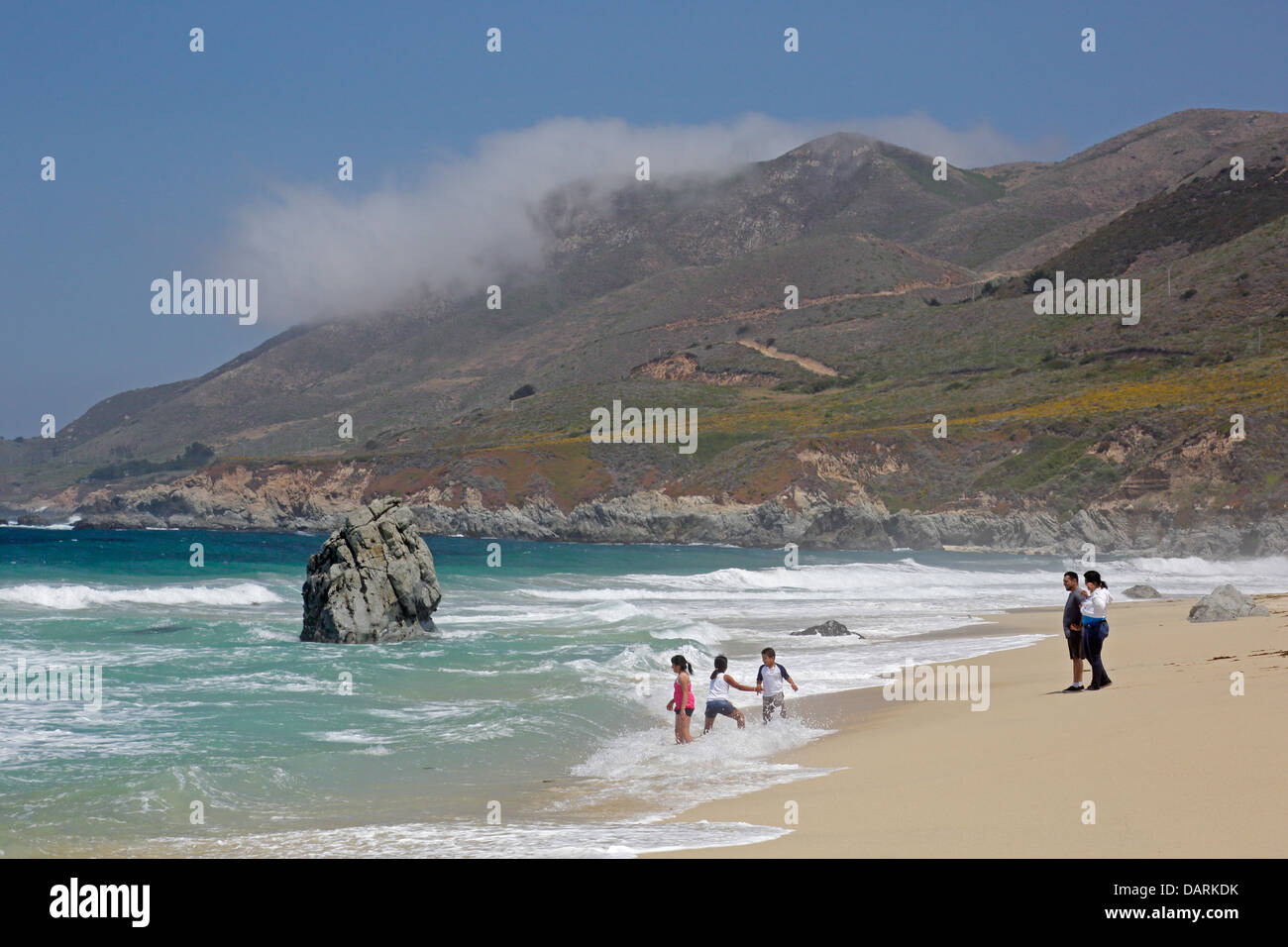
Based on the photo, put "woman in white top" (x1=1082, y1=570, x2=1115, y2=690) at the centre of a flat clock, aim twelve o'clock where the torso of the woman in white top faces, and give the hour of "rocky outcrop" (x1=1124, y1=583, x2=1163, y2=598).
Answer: The rocky outcrop is roughly at 3 o'clock from the woman in white top.

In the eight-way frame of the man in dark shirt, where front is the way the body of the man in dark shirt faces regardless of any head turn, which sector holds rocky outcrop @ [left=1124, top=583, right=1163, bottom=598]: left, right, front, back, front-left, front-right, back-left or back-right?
right

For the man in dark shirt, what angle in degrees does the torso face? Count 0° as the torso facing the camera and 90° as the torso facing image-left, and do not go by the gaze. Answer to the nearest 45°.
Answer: approximately 90°

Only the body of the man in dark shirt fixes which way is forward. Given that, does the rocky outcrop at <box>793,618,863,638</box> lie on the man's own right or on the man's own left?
on the man's own right

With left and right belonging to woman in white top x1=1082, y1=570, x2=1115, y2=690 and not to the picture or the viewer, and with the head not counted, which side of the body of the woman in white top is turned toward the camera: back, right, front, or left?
left

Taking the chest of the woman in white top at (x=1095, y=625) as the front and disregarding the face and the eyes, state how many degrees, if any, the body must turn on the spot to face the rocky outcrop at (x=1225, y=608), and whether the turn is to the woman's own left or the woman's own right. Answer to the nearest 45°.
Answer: approximately 90° to the woman's own right

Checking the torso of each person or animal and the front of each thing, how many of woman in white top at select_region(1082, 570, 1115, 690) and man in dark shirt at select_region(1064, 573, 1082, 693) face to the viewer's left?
2
